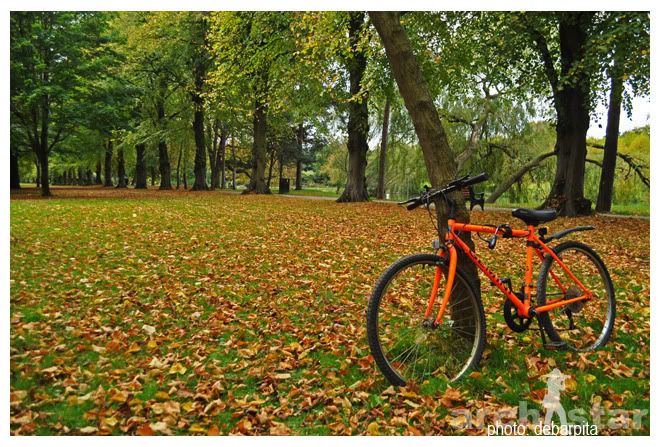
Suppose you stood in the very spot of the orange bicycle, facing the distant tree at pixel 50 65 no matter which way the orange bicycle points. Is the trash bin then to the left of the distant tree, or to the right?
right

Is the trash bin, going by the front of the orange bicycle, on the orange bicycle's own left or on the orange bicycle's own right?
on the orange bicycle's own right

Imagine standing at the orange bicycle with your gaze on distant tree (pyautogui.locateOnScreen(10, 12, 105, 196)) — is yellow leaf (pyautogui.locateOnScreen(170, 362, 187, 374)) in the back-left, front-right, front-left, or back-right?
front-left

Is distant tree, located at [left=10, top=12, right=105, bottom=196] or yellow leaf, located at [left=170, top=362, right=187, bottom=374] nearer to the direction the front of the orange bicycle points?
the yellow leaf

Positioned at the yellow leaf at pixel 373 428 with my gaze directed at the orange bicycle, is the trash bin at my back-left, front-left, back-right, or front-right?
front-left

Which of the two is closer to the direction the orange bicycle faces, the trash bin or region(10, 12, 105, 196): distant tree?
the distant tree

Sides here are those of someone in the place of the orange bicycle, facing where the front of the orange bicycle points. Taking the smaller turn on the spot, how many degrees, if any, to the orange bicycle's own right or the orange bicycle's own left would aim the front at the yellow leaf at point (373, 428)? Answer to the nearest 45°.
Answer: approximately 45° to the orange bicycle's own left

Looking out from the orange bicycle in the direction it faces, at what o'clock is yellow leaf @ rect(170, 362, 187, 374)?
The yellow leaf is roughly at 1 o'clock from the orange bicycle.

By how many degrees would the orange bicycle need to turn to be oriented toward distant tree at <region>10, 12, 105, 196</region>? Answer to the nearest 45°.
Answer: approximately 90° to its right
